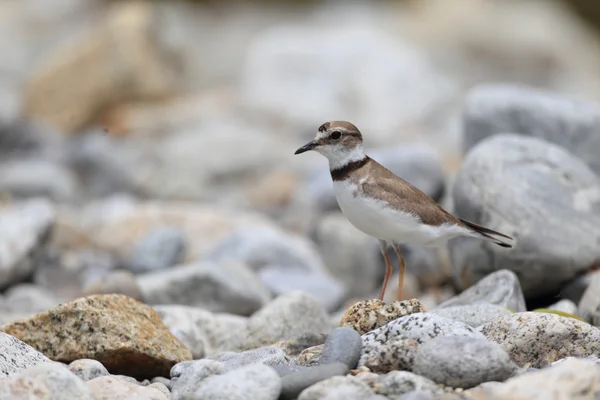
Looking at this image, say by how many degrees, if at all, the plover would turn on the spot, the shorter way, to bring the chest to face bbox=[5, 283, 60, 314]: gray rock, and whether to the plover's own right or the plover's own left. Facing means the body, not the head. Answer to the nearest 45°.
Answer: approximately 45° to the plover's own right

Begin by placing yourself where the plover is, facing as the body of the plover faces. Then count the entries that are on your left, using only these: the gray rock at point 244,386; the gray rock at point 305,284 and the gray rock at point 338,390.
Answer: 2

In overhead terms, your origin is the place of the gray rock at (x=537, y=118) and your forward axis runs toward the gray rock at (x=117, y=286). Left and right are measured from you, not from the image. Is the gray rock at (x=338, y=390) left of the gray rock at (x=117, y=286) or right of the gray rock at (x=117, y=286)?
left

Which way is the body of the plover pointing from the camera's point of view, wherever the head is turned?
to the viewer's left

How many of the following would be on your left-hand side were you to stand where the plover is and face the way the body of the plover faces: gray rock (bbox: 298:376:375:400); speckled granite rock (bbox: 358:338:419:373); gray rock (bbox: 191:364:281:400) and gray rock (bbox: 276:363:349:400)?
4

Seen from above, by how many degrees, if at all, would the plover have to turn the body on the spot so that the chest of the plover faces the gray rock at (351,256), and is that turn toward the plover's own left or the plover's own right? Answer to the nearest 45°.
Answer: approximately 90° to the plover's own right

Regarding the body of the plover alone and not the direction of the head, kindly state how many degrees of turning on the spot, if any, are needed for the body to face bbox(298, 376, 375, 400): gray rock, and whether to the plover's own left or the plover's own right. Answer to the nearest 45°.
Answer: approximately 90° to the plover's own left

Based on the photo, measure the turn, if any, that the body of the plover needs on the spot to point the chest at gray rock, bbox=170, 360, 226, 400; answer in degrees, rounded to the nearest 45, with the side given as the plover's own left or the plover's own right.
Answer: approximately 45° to the plover's own left

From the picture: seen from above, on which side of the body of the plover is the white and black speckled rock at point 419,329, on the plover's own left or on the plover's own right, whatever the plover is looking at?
on the plover's own left

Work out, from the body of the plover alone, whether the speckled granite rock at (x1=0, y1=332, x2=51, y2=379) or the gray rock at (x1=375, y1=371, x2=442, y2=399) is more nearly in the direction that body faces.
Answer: the speckled granite rock
